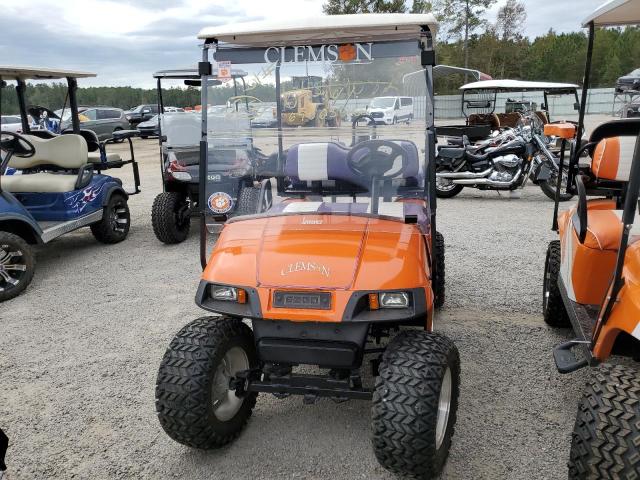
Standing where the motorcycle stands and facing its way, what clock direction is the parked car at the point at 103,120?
The parked car is roughly at 7 o'clock from the motorcycle.

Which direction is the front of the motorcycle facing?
to the viewer's right

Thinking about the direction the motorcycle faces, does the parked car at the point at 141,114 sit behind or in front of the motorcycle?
behind

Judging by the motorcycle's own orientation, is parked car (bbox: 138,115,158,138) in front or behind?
behind

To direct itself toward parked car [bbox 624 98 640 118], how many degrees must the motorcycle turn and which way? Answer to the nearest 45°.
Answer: approximately 45° to its left

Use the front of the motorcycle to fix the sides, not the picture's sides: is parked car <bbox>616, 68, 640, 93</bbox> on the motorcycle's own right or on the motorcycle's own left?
on the motorcycle's own left
